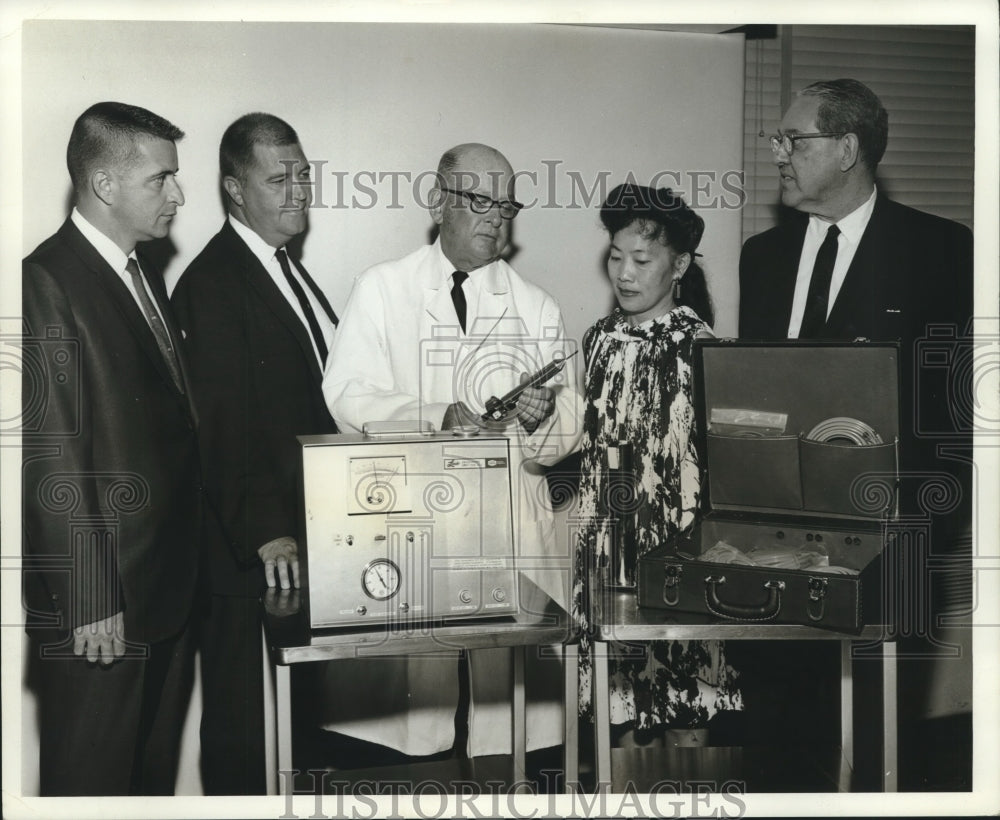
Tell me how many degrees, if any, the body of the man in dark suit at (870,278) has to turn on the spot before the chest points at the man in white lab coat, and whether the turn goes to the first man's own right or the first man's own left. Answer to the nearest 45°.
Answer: approximately 45° to the first man's own right

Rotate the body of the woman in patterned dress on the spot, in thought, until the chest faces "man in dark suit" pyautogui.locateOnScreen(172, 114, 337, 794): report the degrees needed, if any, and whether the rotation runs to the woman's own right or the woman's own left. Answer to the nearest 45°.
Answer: approximately 45° to the woman's own right

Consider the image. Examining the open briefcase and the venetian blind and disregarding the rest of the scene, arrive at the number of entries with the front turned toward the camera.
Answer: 2

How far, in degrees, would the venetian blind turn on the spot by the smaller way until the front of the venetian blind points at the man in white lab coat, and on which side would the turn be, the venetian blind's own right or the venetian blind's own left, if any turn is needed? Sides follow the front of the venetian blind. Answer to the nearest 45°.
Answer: approximately 90° to the venetian blind's own right

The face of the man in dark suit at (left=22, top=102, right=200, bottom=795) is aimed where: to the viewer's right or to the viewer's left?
to the viewer's right
